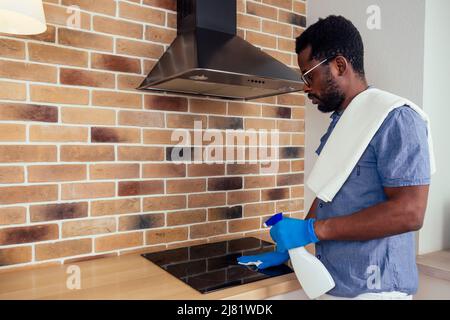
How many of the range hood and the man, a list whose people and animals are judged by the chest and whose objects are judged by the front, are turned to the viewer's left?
1

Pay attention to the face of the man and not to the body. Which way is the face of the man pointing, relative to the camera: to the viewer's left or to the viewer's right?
to the viewer's left

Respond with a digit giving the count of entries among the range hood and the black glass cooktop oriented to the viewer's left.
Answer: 0

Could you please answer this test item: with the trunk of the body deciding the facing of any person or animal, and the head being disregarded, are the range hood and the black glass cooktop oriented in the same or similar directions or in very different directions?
same or similar directions

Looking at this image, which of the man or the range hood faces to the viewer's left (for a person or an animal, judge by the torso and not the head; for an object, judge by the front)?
the man

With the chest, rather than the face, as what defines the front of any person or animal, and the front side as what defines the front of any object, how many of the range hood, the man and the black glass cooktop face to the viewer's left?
1

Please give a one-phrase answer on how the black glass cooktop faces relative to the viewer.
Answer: facing the viewer and to the right of the viewer

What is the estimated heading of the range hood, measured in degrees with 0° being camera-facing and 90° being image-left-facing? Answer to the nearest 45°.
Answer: approximately 315°

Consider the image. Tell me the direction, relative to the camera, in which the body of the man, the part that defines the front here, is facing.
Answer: to the viewer's left
